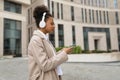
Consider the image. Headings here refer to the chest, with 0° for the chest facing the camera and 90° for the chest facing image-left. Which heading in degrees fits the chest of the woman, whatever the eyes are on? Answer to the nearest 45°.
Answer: approximately 270°

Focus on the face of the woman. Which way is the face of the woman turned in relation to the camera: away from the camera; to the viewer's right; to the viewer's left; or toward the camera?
to the viewer's right
